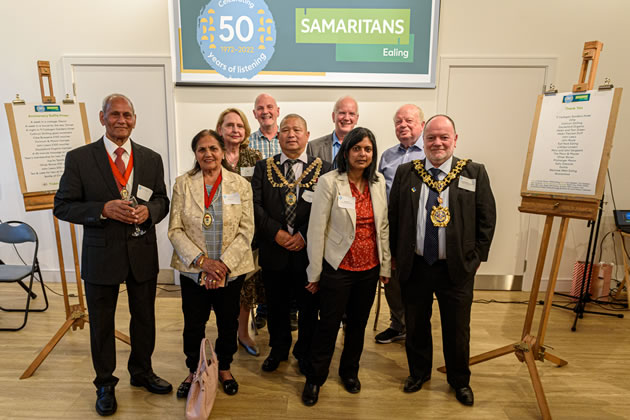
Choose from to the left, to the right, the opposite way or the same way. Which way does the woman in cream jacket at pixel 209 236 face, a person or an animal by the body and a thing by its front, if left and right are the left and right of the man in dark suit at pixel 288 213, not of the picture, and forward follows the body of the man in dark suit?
the same way

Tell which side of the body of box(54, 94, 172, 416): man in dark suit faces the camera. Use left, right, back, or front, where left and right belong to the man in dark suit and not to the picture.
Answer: front

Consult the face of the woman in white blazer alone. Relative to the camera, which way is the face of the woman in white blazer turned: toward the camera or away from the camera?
toward the camera

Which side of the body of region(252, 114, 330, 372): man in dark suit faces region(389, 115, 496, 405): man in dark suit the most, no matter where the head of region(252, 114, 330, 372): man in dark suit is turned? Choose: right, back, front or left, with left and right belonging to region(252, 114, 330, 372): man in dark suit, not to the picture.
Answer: left

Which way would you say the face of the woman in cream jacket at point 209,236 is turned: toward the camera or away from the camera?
toward the camera

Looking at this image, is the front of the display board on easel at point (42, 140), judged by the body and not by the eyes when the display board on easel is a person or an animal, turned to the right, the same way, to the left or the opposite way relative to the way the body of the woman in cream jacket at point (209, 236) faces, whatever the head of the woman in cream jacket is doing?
the same way

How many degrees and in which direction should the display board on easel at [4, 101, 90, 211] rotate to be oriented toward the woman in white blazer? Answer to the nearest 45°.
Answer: approximately 45° to its left

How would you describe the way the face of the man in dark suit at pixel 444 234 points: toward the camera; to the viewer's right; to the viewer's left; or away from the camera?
toward the camera

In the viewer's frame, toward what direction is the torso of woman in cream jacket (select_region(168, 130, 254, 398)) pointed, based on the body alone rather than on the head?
toward the camera

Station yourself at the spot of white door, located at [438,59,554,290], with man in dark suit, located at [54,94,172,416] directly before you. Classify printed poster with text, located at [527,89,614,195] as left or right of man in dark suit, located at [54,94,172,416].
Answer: left

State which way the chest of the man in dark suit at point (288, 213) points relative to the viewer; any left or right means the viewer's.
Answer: facing the viewer

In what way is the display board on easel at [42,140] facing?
toward the camera

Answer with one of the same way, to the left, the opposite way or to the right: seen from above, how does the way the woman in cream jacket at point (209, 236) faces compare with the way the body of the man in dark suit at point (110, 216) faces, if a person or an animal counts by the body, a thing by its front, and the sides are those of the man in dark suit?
the same way

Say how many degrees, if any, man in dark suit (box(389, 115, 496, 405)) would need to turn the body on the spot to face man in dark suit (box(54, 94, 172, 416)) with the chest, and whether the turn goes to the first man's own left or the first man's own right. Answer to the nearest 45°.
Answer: approximately 45° to the first man's own right

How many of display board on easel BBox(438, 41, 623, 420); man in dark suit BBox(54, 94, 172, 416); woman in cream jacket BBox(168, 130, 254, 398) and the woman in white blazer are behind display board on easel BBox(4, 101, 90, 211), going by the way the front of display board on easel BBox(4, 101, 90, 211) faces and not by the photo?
0

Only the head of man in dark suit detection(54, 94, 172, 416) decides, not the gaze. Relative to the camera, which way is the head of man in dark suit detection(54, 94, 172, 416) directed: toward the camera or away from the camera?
toward the camera

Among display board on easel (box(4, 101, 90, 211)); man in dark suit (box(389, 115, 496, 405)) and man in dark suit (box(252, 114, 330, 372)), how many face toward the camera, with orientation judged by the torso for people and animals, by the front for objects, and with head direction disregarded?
3
